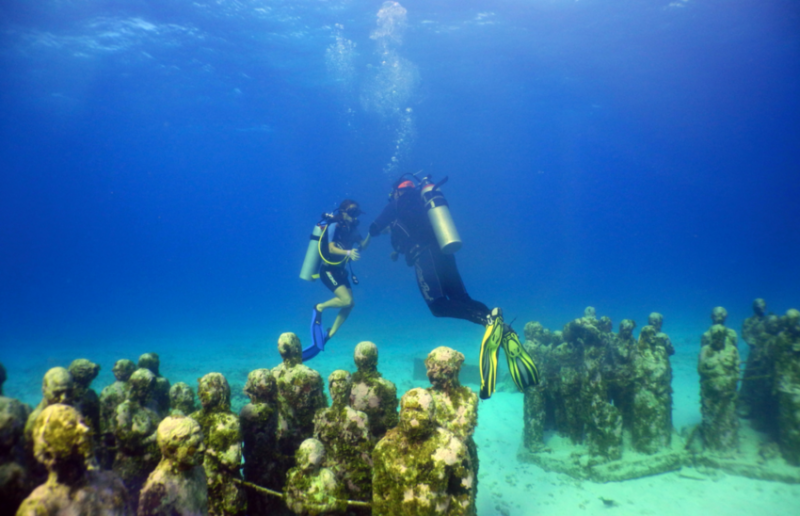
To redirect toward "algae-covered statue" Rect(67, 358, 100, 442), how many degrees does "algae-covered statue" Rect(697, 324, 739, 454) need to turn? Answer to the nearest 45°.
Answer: approximately 45° to its right

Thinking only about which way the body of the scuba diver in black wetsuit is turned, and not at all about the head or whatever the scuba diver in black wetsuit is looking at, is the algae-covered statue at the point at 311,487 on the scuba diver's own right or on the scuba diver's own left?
on the scuba diver's own left

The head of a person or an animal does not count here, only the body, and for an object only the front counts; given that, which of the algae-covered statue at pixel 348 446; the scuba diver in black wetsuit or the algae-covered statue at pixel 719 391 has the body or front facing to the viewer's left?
the scuba diver in black wetsuit

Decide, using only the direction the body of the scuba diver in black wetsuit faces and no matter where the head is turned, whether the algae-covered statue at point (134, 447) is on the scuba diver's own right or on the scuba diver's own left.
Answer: on the scuba diver's own left

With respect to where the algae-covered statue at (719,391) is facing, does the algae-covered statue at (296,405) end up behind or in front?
in front

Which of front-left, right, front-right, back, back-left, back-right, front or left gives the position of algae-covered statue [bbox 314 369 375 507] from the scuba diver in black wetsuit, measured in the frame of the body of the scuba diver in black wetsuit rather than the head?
left

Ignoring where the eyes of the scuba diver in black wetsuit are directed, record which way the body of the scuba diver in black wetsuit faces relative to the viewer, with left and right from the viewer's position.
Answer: facing to the left of the viewer

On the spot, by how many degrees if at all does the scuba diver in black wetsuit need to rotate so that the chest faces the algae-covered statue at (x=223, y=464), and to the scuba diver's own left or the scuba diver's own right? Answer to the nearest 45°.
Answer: approximately 90° to the scuba diver's own left

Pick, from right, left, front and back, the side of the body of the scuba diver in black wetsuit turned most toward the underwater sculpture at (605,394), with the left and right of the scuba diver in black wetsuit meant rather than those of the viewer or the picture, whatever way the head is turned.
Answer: back

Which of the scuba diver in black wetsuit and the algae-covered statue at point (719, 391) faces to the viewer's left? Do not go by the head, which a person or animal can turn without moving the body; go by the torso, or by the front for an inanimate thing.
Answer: the scuba diver in black wetsuit

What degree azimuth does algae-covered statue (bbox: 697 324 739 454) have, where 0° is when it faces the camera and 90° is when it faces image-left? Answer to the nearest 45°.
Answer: approximately 0°
